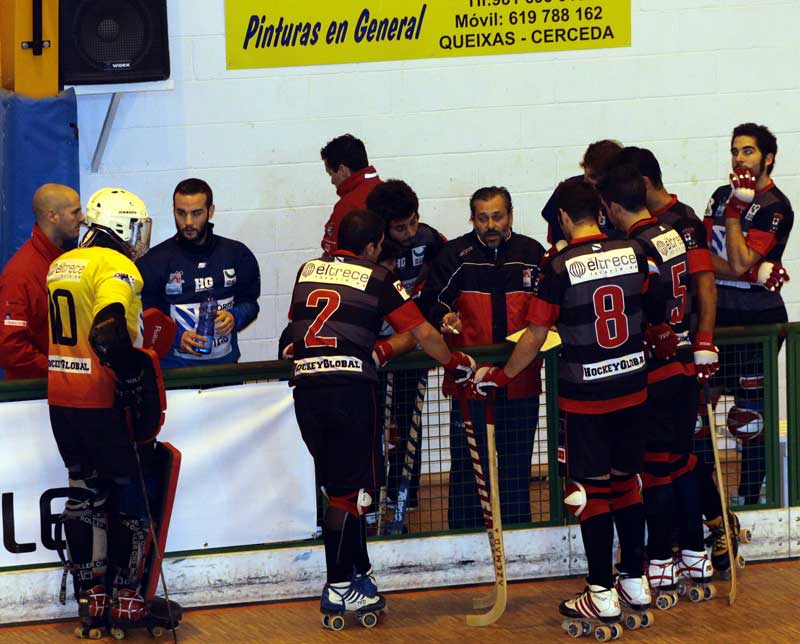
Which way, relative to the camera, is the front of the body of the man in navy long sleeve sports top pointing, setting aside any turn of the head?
toward the camera

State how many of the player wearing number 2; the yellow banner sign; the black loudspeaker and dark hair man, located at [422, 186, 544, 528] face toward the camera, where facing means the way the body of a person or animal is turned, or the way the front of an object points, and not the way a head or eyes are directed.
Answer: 3

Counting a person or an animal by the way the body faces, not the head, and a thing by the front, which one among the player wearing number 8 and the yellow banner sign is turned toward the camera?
the yellow banner sign

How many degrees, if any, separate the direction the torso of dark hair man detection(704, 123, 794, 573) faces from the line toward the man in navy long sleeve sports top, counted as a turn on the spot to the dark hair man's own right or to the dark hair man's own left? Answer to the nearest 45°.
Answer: approximately 45° to the dark hair man's own right

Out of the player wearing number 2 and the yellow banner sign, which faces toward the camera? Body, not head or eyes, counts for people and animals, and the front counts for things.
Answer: the yellow banner sign

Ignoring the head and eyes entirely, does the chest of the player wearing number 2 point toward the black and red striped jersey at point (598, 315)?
no

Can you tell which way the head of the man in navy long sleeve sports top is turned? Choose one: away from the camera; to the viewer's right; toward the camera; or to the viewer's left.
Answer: toward the camera

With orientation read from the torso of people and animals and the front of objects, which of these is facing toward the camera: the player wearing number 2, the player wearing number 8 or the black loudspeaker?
the black loudspeaker

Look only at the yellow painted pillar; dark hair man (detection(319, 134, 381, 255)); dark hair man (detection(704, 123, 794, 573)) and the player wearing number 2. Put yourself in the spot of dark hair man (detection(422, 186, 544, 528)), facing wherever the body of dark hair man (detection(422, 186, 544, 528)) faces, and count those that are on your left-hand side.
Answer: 1

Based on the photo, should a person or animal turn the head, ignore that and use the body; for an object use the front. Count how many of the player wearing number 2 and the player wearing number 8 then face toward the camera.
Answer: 0

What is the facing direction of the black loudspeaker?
toward the camera

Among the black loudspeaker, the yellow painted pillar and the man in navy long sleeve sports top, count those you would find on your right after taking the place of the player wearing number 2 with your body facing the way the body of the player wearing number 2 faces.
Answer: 0

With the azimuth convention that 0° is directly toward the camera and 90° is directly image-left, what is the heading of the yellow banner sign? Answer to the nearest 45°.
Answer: approximately 0°

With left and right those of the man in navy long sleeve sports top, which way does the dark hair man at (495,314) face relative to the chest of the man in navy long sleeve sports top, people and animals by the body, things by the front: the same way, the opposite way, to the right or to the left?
the same way

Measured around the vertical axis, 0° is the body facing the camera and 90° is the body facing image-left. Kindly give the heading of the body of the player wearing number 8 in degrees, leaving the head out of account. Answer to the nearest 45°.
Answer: approximately 135°

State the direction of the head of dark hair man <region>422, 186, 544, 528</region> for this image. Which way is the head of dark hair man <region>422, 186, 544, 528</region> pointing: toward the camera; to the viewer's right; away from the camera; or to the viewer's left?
toward the camera

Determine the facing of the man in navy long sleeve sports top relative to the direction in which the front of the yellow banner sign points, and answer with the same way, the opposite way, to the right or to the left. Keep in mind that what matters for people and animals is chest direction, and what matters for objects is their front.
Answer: the same way

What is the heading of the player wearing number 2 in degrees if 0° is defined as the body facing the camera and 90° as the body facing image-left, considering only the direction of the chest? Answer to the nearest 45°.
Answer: approximately 225°
